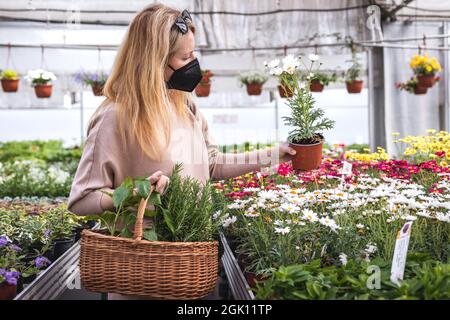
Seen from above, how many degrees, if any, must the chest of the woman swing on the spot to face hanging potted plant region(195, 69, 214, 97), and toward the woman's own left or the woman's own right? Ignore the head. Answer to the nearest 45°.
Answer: approximately 135° to the woman's own left

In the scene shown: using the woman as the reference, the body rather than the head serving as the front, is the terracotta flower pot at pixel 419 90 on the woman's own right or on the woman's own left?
on the woman's own left

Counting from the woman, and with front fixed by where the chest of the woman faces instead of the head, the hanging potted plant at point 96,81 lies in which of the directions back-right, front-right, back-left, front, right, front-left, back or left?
back-left

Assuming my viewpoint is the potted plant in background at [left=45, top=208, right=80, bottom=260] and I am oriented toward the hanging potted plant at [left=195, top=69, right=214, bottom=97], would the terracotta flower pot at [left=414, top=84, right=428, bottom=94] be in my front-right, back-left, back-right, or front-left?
front-right

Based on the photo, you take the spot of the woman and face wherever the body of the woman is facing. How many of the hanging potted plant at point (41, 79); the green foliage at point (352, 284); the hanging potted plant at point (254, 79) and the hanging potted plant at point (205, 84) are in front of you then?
1

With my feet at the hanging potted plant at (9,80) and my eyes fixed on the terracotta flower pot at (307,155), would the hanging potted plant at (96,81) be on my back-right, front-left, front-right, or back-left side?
front-left

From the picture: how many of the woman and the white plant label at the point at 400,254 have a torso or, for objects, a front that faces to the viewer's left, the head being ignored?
0

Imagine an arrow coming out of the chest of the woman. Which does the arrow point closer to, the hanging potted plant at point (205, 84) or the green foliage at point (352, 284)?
the green foliage

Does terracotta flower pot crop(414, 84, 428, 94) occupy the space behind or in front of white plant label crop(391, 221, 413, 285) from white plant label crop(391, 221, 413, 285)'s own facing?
behind

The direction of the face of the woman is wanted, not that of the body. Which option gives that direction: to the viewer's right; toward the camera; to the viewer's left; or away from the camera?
to the viewer's right

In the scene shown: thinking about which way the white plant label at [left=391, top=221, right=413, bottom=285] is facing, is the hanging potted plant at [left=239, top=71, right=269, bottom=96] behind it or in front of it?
behind

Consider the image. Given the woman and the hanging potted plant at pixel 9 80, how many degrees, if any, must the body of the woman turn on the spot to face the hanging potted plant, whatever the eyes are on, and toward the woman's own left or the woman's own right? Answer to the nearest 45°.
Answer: approximately 135° to the woman's own left

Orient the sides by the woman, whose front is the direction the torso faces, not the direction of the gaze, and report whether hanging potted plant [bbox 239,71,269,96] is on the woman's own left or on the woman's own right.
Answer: on the woman's own left

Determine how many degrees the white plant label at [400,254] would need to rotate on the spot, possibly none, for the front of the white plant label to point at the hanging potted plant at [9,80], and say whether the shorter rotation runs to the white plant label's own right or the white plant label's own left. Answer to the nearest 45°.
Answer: approximately 135° to the white plant label's own right

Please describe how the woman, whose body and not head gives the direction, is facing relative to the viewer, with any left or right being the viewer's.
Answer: facing the viewer and to the right of the viewer

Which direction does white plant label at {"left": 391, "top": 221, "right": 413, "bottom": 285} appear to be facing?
toward the camera

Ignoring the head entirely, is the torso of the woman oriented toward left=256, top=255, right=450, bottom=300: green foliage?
yes
